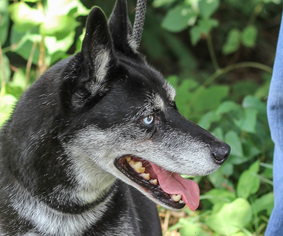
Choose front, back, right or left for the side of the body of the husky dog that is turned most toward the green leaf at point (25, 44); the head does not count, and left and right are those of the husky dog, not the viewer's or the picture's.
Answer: back

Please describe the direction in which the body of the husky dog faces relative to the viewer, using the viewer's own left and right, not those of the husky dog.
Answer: facing to the right of the viewer

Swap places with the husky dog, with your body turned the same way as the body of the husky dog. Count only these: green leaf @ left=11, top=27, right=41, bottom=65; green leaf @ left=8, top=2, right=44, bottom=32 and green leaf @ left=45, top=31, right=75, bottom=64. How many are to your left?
3

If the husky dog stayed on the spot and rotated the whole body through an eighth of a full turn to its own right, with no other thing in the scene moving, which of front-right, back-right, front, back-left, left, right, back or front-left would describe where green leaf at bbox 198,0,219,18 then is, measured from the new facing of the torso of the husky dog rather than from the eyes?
left

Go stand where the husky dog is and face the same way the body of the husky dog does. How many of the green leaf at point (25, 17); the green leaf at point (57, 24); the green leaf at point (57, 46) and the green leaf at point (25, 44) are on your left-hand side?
4

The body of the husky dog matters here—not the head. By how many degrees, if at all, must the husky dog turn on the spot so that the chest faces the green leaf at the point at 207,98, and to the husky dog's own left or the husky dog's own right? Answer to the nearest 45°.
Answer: approximately 45° to the husky dog's own left

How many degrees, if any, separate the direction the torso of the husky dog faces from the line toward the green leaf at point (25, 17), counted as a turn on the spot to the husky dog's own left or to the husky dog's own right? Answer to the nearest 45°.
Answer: approximately 90° to the husky dog's own left
